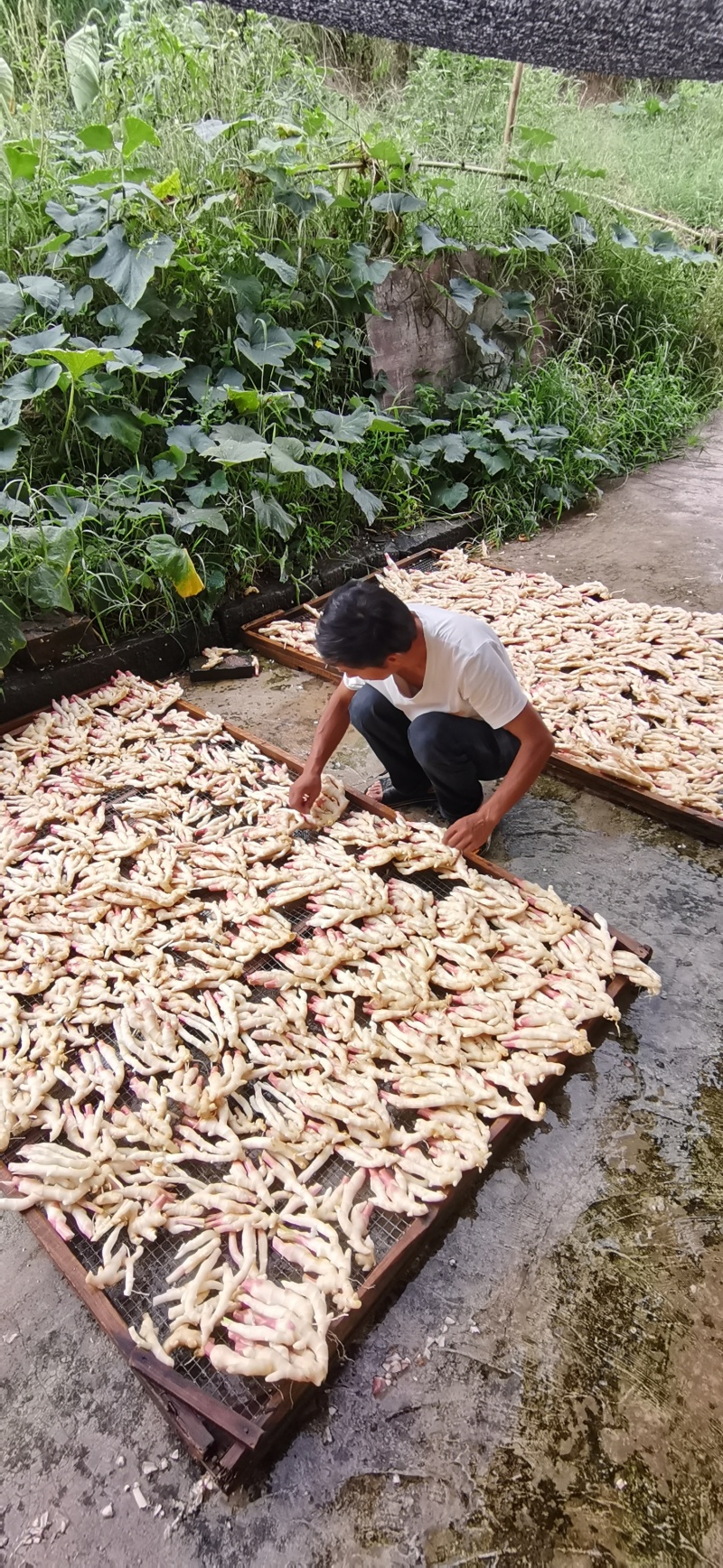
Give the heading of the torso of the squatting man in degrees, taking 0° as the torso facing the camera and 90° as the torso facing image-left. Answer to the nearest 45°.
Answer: approximately 45°

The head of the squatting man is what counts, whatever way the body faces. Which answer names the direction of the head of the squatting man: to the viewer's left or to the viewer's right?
to the viewer's left

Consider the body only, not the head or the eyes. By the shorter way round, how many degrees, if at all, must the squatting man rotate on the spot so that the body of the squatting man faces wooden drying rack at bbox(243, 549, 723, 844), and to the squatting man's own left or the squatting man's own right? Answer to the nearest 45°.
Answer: approximately 180°
